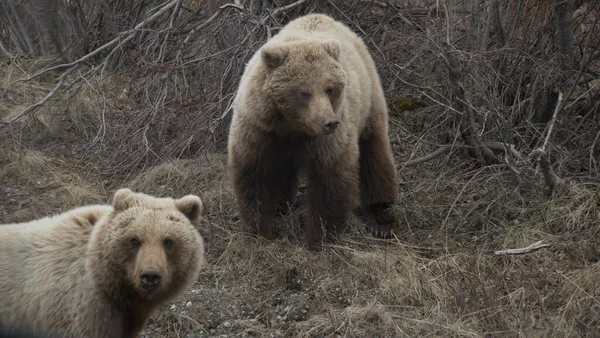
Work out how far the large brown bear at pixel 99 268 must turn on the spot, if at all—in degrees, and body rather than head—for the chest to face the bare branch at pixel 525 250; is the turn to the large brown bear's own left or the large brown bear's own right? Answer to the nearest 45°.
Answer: approximately 45° to the large brown bear's own left

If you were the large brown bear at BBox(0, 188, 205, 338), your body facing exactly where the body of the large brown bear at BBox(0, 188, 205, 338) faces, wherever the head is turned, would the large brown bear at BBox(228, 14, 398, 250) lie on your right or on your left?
on your left

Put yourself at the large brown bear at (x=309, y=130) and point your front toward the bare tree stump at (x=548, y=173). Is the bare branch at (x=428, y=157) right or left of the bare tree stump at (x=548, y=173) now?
left

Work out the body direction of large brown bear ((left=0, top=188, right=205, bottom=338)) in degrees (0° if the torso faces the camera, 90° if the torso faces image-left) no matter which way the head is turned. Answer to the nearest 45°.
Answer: approximately 315°

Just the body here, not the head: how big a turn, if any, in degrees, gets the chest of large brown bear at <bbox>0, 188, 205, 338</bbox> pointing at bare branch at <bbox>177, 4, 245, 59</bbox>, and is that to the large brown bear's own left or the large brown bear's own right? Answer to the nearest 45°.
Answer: approximately 90° to the large brown bear's own left

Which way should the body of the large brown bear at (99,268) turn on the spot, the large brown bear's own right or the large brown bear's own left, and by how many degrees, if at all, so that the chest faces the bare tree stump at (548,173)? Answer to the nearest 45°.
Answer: approximately 45° to the large brown bear's own left

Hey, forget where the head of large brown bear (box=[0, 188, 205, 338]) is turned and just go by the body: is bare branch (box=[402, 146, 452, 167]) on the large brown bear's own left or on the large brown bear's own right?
on the large brown bear's own left
